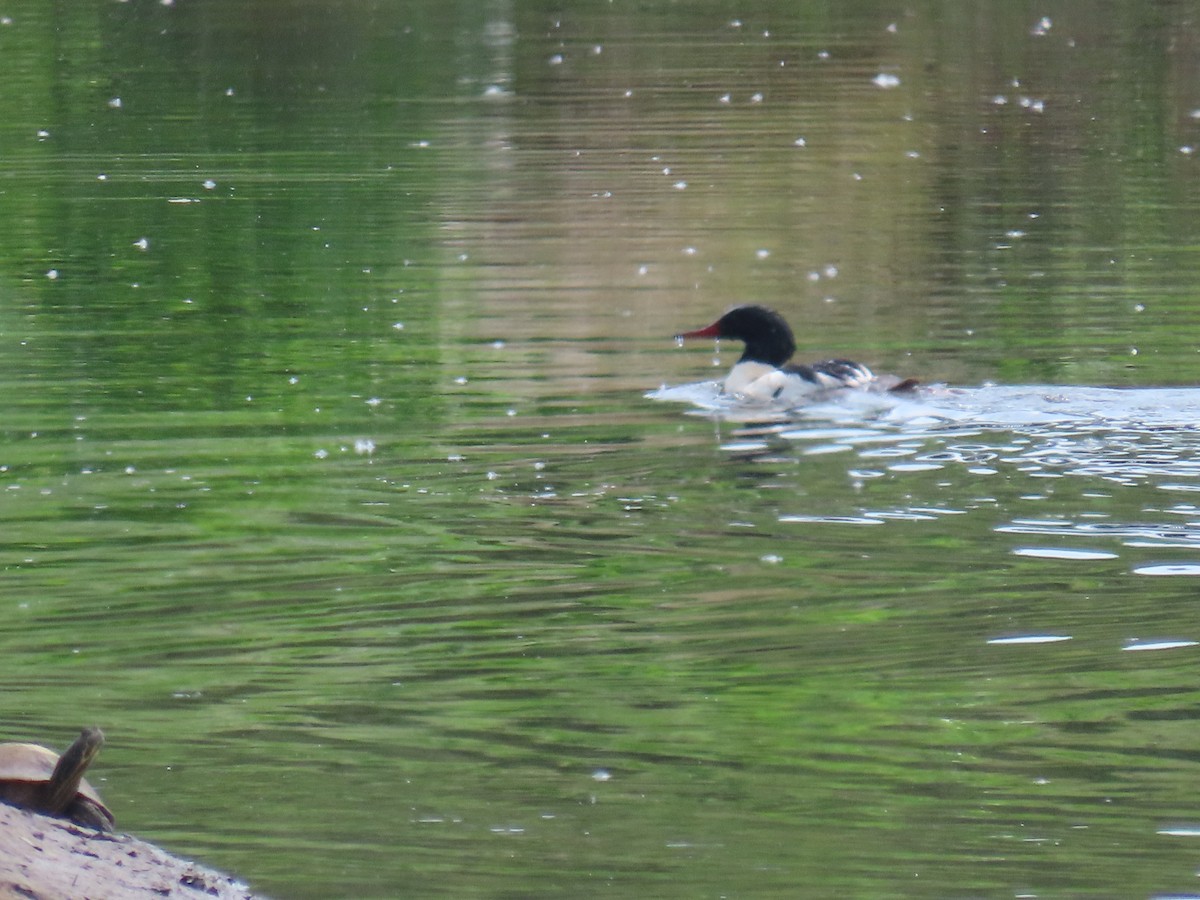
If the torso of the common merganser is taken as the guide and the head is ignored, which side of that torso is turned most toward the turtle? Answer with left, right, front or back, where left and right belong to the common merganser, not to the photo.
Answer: left

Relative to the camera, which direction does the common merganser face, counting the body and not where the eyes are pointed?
to the viewer's left
